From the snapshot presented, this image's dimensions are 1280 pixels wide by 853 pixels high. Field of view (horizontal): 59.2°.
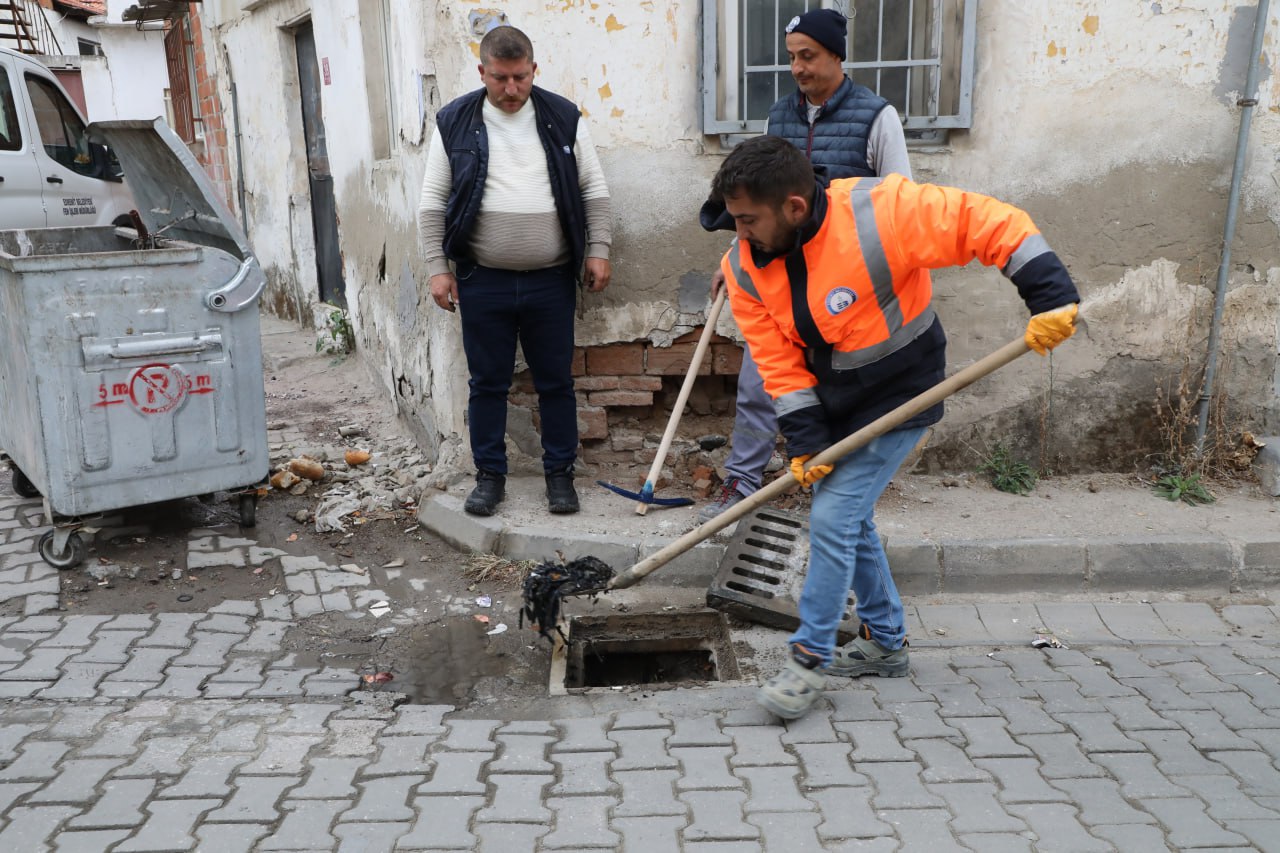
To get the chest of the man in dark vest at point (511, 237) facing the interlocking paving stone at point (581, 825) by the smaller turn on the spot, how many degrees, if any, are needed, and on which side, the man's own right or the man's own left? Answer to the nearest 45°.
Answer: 0° — they already face it

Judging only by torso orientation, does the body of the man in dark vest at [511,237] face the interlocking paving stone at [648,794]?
yes

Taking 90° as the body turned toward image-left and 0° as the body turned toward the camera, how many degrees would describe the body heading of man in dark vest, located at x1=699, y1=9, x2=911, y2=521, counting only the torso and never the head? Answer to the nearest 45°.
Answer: approximately 45°

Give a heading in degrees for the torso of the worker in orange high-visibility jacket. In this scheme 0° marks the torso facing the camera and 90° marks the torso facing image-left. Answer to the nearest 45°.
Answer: approximately 45°

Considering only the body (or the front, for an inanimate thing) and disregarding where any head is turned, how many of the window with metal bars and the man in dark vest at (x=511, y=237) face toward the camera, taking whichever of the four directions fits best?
2

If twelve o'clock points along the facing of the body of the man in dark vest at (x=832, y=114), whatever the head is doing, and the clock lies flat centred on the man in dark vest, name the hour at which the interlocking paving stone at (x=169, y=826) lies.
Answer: The interlocking paving stone is roughly at 12 o'clock from the man in dark vest.

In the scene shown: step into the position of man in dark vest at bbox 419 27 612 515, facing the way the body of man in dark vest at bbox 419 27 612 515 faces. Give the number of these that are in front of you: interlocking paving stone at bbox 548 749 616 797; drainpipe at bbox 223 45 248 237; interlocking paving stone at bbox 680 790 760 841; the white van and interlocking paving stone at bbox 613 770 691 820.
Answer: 3

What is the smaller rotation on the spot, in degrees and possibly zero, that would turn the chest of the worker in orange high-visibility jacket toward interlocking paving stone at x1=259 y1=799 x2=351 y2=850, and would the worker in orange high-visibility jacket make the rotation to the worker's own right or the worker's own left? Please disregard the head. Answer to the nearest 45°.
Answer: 0° — they already face it

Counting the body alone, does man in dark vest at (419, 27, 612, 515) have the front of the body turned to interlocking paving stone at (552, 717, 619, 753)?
yes

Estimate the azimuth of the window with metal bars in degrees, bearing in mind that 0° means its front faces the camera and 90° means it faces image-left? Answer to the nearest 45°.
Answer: approximately 0°
